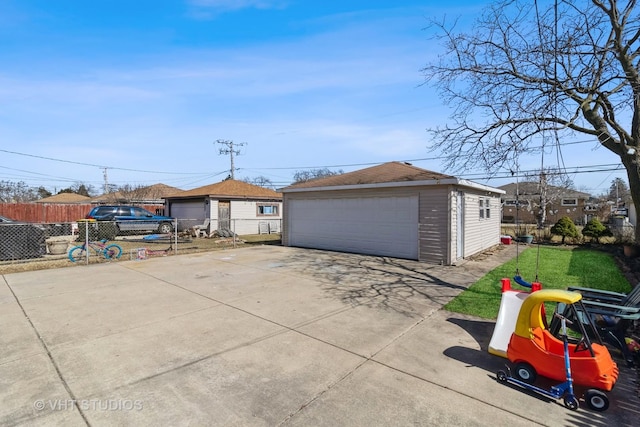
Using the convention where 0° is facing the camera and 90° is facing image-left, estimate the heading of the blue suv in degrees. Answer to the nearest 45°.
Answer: approximately 270°

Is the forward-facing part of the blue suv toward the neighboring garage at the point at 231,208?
yes

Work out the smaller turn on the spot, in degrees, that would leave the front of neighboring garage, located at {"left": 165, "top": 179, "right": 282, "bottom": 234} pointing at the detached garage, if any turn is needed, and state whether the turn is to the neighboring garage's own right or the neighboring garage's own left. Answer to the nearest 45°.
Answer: approximately 90° to the neighboring garage's own left

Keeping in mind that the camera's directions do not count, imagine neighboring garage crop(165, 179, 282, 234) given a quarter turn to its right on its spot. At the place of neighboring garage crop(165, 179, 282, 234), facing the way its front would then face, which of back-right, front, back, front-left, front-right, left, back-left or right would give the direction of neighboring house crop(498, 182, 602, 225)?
back-right

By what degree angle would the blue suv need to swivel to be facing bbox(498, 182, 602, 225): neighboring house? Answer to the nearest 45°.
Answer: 0° — it already faces it

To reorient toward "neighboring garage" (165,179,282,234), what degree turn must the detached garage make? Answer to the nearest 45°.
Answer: approximately 90° to its right

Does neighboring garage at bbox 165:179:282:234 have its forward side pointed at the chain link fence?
yes

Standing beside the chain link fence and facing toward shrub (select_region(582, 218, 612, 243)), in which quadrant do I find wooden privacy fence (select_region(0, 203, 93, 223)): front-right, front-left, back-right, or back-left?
back-left

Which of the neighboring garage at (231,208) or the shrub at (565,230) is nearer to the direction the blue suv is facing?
the neighboring garage
